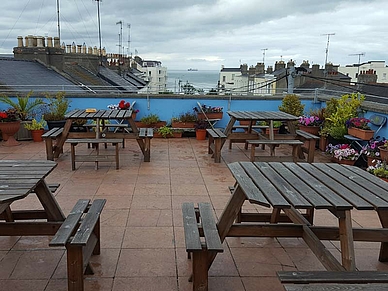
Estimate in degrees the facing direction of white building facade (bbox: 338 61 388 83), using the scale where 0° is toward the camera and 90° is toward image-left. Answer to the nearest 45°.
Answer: approximately 45°
